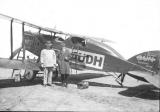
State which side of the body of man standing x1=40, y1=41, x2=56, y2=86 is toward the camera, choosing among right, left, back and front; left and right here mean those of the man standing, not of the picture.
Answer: front

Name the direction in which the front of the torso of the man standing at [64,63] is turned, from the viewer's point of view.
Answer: toward the camera

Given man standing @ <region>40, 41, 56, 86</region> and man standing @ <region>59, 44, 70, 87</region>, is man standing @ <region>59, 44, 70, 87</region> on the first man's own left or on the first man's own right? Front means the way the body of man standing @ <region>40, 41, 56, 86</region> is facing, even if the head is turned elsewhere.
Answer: on the first man's own left

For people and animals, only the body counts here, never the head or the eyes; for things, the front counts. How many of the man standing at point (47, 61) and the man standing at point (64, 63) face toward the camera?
2

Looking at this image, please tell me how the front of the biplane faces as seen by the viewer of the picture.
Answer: facing away from the viewer and to the left of the viewer
